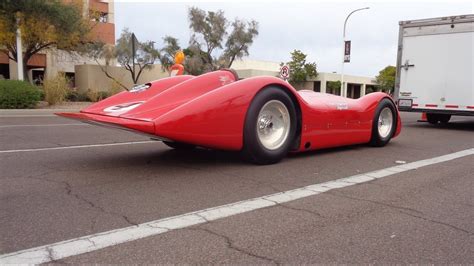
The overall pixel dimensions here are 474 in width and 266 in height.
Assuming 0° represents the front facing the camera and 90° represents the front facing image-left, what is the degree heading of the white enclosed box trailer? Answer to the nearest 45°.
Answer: approximately 225°

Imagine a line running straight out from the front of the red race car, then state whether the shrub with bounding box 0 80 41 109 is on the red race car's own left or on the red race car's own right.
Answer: on the red race car's own left

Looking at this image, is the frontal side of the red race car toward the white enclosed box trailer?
yes

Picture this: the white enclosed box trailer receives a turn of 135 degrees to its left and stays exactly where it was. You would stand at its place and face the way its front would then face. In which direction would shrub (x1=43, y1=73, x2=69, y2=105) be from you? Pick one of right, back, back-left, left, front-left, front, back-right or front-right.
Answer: front

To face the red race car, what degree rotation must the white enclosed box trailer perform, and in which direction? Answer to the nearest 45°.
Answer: approximately 135° to its right

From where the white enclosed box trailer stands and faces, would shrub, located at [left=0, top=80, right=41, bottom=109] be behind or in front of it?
behind

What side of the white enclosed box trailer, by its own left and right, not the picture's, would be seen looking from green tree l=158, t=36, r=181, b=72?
left

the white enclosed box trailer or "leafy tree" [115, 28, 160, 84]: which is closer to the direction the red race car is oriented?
the white enclosed box trailer

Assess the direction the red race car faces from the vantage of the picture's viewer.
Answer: facing away from the viewer and to the right of the viewer
